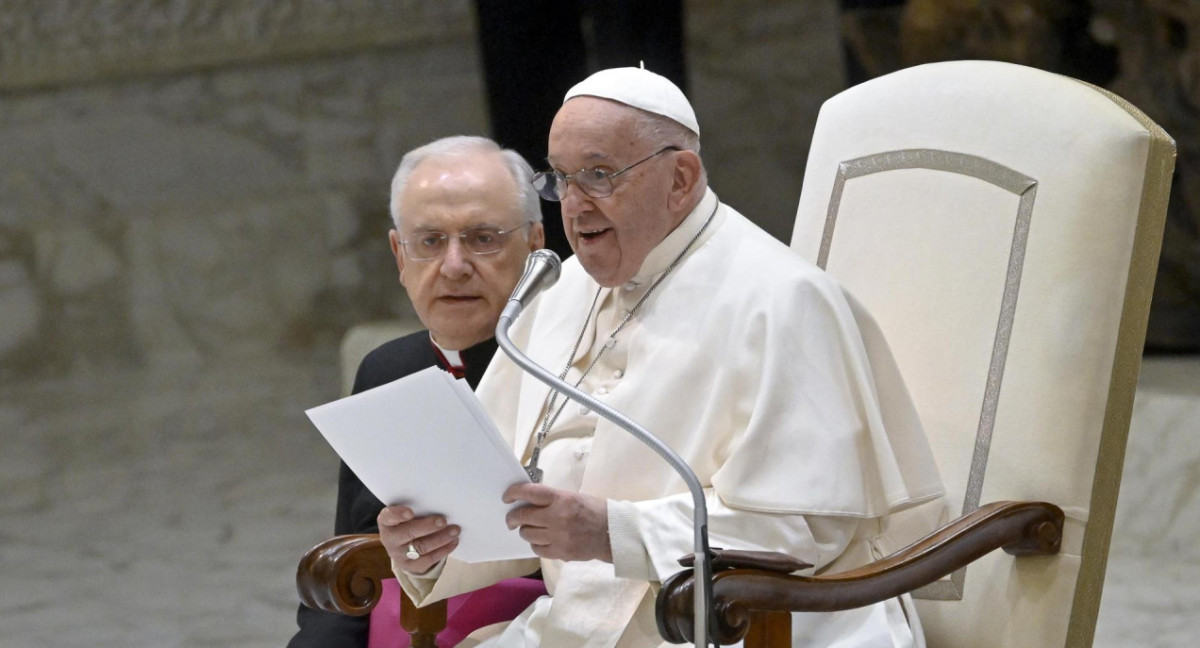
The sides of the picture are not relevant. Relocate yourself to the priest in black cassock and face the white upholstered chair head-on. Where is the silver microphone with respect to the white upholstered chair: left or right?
right

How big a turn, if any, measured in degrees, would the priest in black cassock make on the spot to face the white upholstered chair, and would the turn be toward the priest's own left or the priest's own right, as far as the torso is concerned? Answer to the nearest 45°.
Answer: approximately 90° to the priest's own left

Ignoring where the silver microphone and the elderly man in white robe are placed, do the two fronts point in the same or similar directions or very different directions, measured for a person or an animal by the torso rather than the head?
very different directions

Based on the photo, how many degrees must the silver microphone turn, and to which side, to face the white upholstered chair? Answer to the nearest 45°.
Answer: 0° — it already faces it

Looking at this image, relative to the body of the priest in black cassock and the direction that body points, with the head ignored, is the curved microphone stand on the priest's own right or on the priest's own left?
on the priest's own left

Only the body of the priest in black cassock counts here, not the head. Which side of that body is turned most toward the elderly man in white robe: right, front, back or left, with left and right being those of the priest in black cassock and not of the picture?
left

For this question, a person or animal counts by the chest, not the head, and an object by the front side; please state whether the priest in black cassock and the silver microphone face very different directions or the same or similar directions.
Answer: very different directions

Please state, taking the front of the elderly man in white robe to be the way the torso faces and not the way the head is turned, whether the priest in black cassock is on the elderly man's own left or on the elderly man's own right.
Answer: on the elderly man's own right

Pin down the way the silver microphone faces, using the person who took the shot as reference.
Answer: facing away from the viewer and to the right of the viewer

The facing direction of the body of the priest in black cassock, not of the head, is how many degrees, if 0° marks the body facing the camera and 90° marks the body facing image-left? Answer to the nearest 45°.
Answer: approximately 45°

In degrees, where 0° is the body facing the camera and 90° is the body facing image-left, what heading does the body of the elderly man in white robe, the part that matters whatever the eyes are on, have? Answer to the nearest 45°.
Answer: approximately 45°
